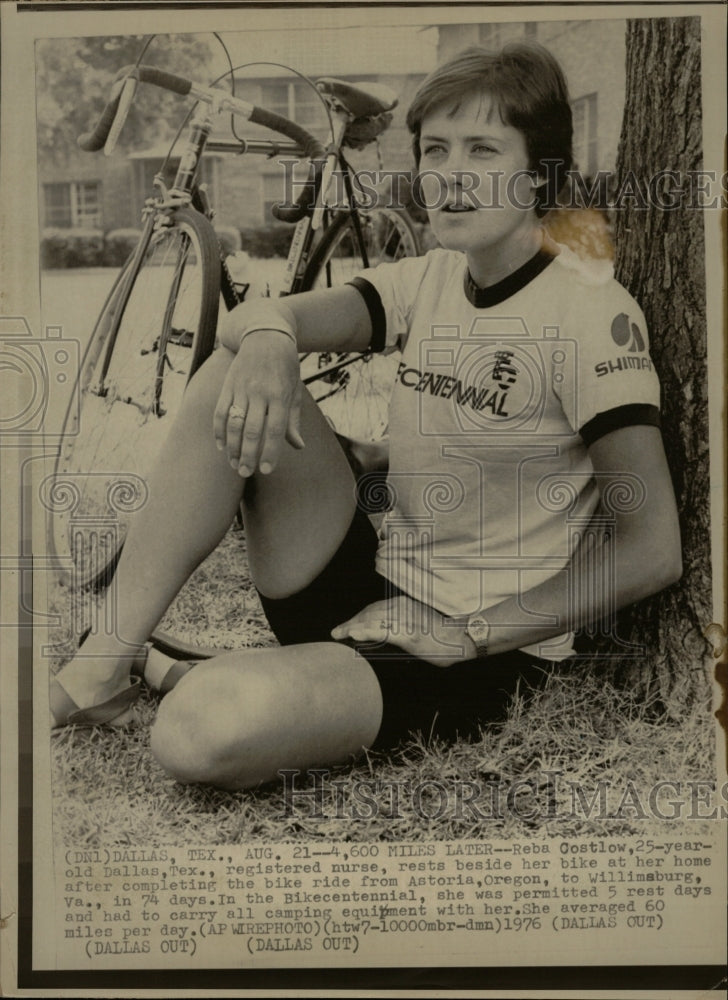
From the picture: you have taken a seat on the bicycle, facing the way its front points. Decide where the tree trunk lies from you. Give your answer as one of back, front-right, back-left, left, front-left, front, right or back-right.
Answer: back-left

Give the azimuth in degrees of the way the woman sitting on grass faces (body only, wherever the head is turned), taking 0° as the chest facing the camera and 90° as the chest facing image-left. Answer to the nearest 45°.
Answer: approximately 45°

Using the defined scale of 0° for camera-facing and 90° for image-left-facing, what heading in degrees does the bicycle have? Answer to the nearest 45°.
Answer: approximately 45°
